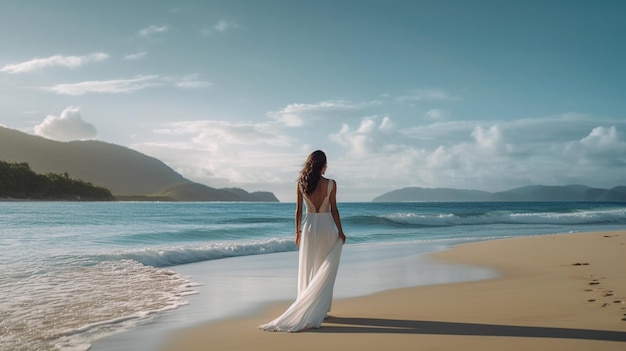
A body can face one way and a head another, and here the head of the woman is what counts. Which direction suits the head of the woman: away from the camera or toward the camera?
away from the camera

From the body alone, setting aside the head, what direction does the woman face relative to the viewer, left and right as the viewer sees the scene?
facing away from the viewer
